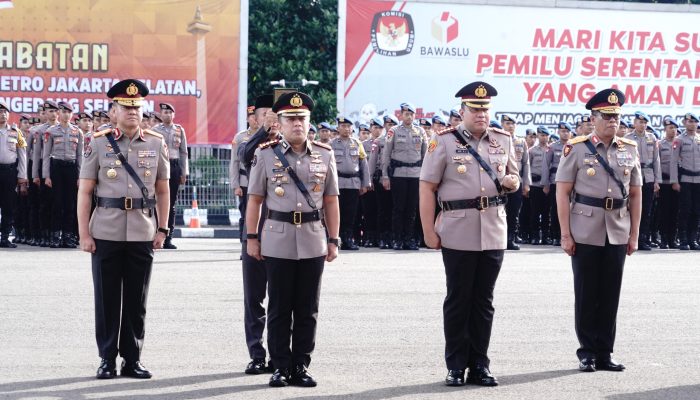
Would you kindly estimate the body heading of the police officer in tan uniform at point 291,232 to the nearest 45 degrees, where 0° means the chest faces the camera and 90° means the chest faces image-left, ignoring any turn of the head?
approximately 0°

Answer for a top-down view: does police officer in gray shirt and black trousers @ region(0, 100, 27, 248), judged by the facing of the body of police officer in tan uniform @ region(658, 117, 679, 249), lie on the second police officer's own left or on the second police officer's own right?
on the second police officer's own right

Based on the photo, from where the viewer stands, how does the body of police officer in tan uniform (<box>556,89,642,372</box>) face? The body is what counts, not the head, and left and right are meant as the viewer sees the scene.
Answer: facing the viewer and to the right of the viewer

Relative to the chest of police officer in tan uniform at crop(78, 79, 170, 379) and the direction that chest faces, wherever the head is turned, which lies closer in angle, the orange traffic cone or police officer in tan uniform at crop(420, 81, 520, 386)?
the police officer in tan uniform

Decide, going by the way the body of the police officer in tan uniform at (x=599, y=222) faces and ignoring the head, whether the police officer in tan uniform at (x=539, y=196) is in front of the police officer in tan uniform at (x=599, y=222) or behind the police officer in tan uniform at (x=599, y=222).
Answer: behind

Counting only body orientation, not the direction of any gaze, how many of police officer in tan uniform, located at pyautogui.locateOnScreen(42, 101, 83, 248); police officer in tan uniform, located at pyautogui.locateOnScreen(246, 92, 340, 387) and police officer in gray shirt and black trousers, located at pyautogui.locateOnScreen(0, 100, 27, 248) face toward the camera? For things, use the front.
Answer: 3

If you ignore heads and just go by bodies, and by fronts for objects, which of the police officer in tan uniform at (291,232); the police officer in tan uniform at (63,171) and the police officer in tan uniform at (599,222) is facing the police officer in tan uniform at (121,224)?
the police officer in tan uniform at (63,171)

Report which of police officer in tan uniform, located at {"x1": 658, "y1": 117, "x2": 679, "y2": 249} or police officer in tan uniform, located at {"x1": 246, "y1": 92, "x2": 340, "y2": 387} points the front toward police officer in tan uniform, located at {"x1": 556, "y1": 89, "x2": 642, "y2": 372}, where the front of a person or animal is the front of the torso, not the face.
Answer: police officer in tan uniform, located at {"x1": 658, "y1": 117, "x2": 679, "y2": 249}
